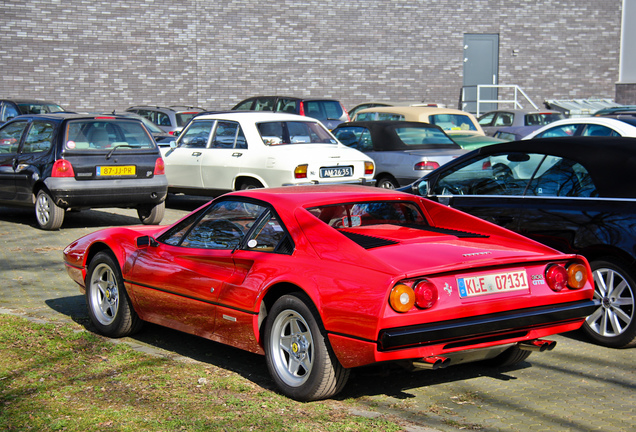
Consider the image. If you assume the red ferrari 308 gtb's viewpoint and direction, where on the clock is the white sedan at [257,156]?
The white sedan is roughly at 1 o'clock from the red ferrari 308 gtb.

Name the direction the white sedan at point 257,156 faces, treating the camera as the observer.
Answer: facing away from the viewer and to the left of the viewer

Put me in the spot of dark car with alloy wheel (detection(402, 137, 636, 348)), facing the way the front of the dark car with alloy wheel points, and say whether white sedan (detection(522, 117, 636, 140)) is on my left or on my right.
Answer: on my right

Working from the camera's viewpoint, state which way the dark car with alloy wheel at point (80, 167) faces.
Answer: facing away from the viewer and to the left of the viewer

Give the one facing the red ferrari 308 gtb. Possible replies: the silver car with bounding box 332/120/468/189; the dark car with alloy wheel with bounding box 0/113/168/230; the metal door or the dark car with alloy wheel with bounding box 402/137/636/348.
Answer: the metal door

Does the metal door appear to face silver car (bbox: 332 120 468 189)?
yes

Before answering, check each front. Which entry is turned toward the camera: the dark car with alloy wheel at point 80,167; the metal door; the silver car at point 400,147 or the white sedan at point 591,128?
the metal door

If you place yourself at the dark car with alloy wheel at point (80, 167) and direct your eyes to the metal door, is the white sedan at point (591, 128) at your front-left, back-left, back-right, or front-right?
front-right

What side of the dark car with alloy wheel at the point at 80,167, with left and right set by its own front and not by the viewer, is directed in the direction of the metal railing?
right

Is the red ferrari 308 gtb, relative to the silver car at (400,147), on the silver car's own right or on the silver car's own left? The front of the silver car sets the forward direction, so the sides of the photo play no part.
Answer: on the silver car's own left

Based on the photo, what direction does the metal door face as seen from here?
toward the camera
